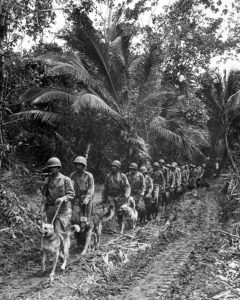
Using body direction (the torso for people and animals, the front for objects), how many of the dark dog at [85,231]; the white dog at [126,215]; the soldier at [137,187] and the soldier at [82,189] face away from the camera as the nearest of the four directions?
0

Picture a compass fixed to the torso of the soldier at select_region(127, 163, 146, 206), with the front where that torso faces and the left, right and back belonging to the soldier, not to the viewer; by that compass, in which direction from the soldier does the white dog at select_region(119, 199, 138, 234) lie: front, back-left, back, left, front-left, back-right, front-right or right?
front-left

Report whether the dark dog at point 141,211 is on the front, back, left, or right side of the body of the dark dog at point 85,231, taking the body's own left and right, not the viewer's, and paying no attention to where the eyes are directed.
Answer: back

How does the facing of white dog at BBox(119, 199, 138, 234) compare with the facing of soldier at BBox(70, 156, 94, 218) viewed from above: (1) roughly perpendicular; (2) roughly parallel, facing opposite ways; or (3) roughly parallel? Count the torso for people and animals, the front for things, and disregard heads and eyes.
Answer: roughly parallel

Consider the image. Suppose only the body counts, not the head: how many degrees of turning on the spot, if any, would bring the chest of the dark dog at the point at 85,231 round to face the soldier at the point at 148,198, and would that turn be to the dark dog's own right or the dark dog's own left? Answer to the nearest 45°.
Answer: approximately 180°

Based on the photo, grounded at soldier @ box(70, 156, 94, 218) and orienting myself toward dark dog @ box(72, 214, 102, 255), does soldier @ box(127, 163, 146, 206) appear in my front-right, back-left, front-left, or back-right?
back-left

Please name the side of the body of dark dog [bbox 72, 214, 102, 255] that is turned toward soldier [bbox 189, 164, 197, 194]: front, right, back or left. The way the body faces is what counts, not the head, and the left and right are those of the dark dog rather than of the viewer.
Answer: back

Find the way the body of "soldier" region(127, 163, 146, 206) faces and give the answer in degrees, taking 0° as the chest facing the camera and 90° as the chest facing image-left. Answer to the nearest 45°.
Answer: approximately 45°

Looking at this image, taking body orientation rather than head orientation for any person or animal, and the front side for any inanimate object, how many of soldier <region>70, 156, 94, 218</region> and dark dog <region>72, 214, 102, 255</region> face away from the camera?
0

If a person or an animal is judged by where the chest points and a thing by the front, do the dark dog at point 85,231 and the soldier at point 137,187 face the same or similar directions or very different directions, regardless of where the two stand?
same or similar directions

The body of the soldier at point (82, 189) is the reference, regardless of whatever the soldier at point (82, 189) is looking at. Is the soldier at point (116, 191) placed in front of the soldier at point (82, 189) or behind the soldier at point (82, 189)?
behind

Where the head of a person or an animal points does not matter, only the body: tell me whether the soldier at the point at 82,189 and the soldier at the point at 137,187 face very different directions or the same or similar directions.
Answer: same or similar directions

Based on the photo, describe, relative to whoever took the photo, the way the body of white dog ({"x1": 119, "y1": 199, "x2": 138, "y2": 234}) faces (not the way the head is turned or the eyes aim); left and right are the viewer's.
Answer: facing the viewer and to the left of the viewer

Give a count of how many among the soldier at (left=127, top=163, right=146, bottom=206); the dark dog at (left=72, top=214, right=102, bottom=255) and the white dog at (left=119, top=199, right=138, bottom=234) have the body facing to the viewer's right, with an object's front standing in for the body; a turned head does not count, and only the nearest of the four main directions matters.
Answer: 0

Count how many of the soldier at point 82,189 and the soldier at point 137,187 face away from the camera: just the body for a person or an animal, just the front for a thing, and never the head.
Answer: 0
